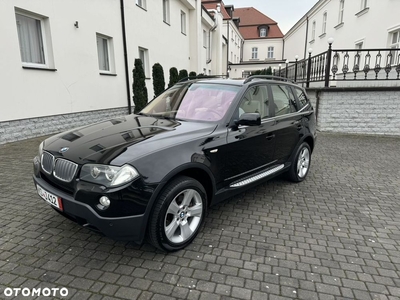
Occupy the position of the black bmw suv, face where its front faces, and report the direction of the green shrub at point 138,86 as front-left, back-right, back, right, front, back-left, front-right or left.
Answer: back-right

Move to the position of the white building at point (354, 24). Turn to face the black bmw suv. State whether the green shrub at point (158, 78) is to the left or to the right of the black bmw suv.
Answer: right

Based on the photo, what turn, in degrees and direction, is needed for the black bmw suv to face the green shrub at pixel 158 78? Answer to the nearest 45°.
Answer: approximately 135° to its right

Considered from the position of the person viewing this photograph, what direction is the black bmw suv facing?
facing the viewer and to the left of the viewer

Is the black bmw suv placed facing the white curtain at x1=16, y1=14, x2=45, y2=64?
no

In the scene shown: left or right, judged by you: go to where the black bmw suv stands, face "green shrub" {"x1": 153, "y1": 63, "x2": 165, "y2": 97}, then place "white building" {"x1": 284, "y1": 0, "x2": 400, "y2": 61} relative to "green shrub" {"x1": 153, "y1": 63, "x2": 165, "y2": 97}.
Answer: right

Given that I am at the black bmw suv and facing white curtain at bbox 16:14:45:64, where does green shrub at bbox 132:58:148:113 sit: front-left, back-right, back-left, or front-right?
front-right

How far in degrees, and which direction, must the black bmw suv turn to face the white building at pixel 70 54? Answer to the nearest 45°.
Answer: approximately 90° to its right

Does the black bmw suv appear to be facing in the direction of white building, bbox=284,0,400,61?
no

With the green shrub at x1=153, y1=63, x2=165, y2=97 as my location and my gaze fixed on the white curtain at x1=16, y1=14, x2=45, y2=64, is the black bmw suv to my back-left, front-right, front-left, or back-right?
front-left

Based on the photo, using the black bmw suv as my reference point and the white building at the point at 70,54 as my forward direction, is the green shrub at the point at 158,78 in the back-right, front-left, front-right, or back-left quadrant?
front-right

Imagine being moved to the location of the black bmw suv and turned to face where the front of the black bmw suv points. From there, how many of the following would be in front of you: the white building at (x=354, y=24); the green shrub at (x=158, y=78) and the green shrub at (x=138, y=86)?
0

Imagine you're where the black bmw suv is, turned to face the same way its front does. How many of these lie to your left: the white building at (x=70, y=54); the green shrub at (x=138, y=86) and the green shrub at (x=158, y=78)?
0
